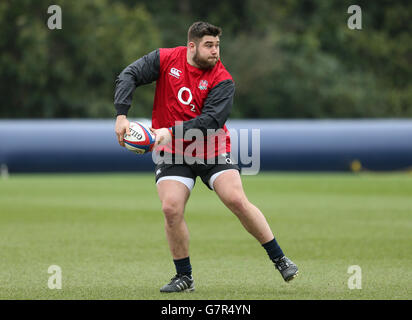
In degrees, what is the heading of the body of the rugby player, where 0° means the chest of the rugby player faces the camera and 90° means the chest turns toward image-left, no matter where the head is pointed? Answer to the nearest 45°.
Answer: approximately 0°
